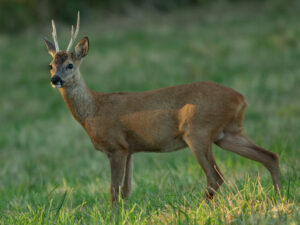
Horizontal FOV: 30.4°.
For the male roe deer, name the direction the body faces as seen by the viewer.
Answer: to the viewer's left
